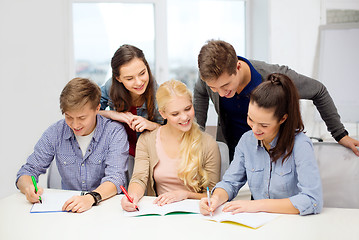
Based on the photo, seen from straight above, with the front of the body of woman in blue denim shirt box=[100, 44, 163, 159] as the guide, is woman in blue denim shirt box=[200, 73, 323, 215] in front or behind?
in front

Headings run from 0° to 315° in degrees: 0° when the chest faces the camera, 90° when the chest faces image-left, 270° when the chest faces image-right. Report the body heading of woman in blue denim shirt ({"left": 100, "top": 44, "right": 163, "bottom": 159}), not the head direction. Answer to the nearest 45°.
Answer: approximately 0°

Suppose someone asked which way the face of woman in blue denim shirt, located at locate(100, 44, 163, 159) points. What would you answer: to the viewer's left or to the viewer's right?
to the viewer's right

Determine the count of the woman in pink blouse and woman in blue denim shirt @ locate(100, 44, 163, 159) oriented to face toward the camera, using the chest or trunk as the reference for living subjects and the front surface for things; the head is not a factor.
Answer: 2

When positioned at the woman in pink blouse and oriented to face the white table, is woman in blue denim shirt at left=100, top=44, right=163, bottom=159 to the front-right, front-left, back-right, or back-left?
back-right

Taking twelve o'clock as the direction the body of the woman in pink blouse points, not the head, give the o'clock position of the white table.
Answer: The white table is roughly at 12 o'clock from the woman in pink blouse.

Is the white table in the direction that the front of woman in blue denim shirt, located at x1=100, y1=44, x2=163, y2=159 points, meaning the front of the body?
yes

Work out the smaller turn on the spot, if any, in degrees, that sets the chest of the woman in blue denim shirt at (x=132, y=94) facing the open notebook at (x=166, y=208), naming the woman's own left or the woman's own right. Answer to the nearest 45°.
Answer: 0° — they already face it

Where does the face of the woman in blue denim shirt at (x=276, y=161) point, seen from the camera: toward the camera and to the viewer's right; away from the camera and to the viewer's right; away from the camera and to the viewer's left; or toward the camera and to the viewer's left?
toward the camera and to the viewer's left
